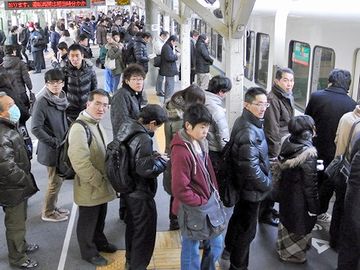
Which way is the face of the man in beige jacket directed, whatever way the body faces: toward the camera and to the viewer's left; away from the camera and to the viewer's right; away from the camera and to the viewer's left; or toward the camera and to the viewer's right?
toward the camera and to the viewer's right

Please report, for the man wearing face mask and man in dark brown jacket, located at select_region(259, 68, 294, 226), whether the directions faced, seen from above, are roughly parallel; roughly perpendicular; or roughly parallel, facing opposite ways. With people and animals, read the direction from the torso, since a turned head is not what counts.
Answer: roughly perpendicular

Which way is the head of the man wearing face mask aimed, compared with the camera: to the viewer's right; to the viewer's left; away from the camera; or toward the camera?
to the viewer's right

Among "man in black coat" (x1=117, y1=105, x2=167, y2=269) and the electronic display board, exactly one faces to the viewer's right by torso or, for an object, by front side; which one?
the man in black coat

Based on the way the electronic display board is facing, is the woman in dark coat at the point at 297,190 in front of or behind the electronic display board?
in front

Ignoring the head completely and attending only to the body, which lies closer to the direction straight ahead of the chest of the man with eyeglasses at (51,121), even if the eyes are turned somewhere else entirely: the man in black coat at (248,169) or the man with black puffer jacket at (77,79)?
the man in black coat
